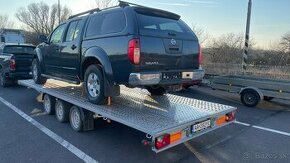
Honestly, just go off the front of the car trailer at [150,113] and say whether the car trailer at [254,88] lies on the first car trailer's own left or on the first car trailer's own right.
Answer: on the first car trailer's own right

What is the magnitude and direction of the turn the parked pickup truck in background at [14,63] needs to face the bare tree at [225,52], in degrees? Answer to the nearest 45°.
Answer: approximately 135° to its right

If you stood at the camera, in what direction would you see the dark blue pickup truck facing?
facing away from the viewer and to the left of the viewer

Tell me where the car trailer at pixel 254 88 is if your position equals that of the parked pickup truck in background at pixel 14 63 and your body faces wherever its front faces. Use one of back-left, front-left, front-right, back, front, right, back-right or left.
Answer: back

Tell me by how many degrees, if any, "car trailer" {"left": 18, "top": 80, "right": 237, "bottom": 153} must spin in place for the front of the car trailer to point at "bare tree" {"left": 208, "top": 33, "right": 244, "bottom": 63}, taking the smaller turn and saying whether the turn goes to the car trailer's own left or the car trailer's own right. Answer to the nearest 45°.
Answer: approximately 90° to the car trailer's own right

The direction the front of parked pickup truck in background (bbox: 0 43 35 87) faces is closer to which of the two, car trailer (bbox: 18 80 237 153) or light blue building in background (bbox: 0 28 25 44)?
the light blue building in background

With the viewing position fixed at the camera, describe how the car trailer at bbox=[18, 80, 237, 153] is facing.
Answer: facing away from the viewer and to the left of the viewer

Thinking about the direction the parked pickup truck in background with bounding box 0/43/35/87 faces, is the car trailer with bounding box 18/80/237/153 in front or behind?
behind

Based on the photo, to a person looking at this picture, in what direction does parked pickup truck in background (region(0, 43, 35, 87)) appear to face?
facing away from the viewer and to the left of the viewer
